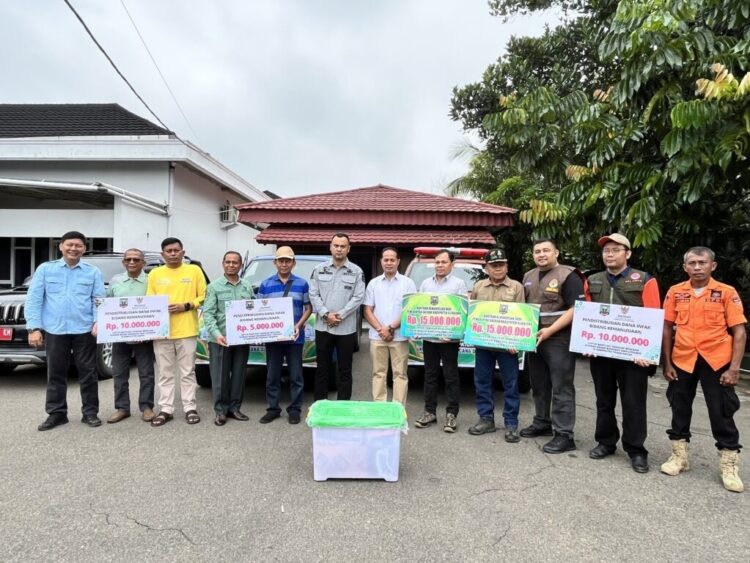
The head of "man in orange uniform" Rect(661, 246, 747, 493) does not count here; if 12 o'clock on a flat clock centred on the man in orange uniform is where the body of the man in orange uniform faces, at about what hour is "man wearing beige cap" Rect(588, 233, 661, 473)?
The man wearing beige cap is roughly at 3 o'clock from the man in orange uniform.

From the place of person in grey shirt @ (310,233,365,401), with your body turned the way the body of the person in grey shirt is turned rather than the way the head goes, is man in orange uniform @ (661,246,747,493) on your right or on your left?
on your left

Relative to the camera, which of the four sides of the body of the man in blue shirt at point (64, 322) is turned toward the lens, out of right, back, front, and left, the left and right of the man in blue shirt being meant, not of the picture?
front

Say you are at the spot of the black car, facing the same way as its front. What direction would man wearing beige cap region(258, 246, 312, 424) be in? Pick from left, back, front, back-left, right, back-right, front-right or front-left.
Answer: left

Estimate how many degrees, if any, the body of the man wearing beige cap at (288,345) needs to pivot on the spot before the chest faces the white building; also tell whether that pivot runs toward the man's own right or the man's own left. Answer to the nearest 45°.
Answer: approximately 135° to the man's own right

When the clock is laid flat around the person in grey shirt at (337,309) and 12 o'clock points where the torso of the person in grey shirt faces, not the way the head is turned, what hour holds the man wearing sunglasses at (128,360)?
The man wearing sunglasses is roughly at 3 o'clock from the person in grey shirt.

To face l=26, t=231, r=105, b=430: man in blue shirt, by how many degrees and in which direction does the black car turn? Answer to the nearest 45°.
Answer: approximately 45° to its left

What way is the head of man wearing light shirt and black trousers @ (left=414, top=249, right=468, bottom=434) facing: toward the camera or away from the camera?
toward the camera

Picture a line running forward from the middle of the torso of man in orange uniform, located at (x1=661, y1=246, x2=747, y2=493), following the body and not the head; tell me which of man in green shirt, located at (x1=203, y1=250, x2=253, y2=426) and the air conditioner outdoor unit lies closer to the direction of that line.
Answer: the man in green shirt

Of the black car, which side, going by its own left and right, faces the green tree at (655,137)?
left

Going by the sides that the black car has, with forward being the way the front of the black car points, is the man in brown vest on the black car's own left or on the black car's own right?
on the black car's own left

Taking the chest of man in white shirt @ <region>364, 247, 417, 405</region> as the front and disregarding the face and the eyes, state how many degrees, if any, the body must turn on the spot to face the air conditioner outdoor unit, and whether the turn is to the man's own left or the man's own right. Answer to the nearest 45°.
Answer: approximately 135° to the man's own right

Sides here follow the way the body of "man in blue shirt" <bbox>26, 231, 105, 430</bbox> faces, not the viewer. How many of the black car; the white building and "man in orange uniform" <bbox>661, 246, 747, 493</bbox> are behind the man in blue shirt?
2

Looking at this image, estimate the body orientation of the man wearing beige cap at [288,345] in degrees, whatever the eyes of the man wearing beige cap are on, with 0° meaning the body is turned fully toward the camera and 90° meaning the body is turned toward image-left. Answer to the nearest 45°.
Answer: approximately 0°

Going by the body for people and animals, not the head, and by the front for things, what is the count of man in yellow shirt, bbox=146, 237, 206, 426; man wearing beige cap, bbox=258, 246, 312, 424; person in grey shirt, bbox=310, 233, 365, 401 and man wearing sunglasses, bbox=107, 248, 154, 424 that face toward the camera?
4

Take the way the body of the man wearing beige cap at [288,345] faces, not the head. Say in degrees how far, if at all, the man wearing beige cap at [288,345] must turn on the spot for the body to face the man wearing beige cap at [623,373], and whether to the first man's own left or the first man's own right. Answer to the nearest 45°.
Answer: approximately 45° to the first man's own left

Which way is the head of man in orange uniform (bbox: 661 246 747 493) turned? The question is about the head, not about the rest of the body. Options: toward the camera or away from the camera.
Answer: toward the camera
